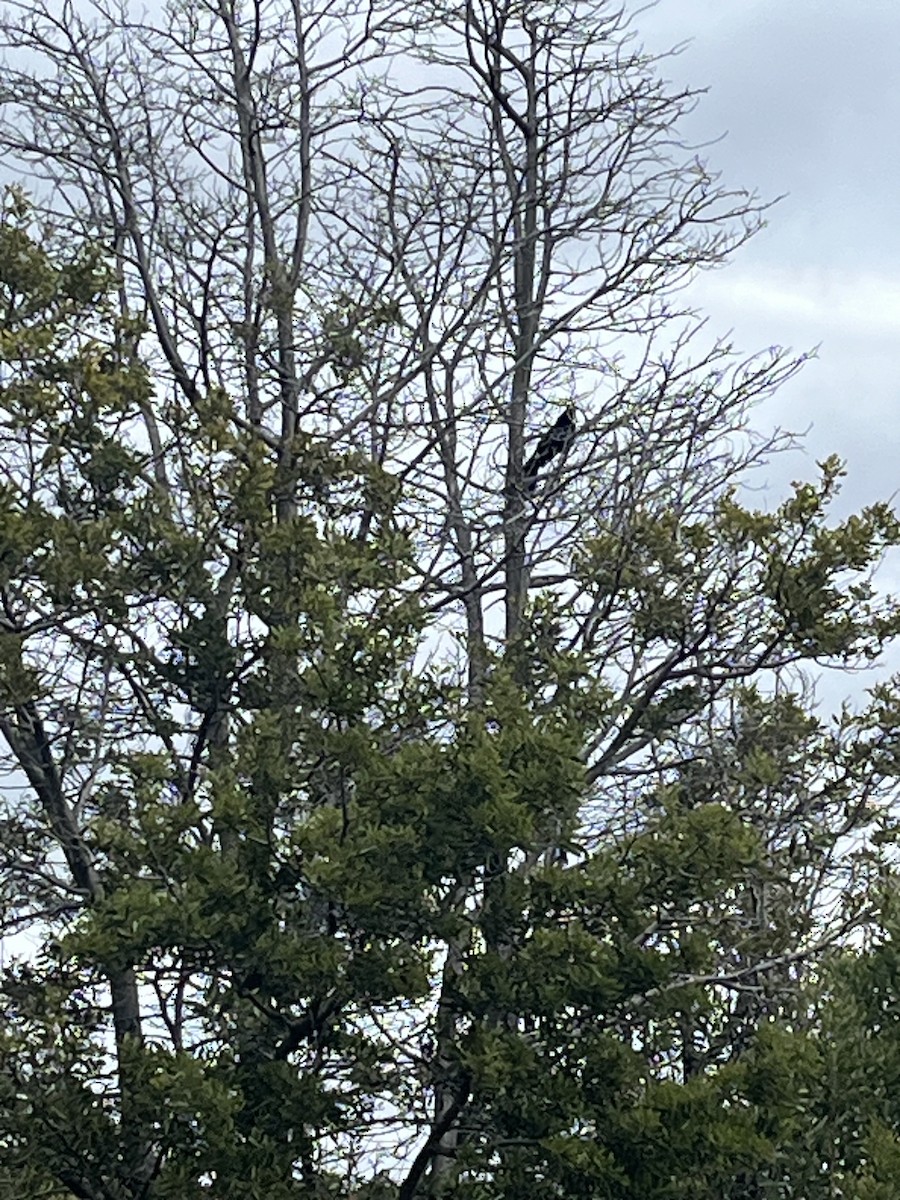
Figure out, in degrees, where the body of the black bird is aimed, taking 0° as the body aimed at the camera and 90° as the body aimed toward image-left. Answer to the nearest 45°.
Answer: approximately 270°
